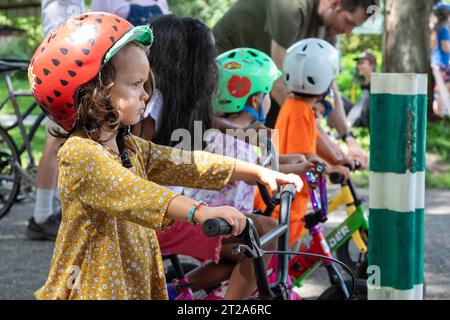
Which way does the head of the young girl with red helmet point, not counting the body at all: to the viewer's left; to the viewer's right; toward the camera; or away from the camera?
to the viewer's right

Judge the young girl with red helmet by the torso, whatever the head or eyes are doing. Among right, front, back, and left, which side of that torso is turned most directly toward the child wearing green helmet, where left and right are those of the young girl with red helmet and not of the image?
left

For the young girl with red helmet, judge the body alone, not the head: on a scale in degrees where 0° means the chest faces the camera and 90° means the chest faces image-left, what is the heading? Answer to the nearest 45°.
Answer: approximately 270°

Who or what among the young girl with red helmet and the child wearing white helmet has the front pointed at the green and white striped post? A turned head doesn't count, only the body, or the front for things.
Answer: the young girl with red helmet

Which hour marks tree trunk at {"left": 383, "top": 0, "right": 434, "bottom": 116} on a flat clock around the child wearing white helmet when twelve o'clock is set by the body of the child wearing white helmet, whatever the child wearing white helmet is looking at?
The tree trunk is roughly at 11 o'clock from the child wearing white helmet.

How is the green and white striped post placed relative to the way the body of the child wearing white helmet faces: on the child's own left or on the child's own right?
on the child's own right

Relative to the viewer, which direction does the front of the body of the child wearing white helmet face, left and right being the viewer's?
facing away from the viewer and to the right of the viewer

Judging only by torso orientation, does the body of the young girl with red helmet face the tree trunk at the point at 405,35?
no

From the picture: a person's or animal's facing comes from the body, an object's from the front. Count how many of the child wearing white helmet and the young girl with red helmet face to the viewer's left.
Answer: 0

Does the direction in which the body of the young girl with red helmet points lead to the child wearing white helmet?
no

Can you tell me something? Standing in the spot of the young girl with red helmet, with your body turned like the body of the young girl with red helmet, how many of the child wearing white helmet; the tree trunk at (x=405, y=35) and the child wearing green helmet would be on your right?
0

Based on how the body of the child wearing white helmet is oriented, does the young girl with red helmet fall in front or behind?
behind
